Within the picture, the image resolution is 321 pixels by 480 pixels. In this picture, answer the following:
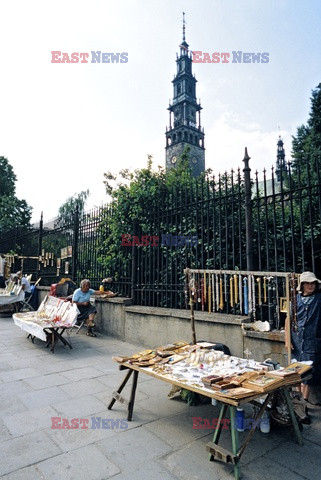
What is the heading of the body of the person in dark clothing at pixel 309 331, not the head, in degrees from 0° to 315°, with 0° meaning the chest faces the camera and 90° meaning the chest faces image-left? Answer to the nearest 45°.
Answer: approximately 45°

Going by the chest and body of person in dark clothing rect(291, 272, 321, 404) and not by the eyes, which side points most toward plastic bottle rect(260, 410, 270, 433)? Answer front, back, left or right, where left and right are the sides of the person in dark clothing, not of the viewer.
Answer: front

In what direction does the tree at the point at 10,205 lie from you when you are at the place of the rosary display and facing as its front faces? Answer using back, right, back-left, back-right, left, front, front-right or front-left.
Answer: right

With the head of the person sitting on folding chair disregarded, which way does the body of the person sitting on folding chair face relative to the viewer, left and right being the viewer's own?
facing the viewer and to the right of the viewer

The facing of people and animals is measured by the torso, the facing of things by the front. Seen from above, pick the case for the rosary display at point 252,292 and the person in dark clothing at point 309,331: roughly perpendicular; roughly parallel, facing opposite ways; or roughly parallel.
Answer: roughly parallel

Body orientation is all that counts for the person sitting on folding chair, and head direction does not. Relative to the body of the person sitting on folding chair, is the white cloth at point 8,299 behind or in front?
behind

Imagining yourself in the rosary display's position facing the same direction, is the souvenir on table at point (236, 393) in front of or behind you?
in front

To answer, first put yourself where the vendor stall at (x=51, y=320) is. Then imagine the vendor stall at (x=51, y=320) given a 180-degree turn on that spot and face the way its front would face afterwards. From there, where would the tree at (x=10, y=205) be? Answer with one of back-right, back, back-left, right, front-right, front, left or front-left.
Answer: front-left

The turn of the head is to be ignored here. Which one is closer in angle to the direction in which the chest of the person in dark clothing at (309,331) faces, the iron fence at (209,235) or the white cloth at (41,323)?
the white cloth

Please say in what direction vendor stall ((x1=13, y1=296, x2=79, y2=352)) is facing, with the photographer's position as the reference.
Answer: facing the viewer and to the left of the viewer

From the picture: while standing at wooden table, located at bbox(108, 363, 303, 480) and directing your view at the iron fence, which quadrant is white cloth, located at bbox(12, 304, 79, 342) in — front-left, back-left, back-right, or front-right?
front-left

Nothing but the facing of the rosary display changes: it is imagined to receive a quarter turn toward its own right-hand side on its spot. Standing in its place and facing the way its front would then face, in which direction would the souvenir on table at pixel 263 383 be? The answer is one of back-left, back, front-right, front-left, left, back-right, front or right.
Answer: back-left
